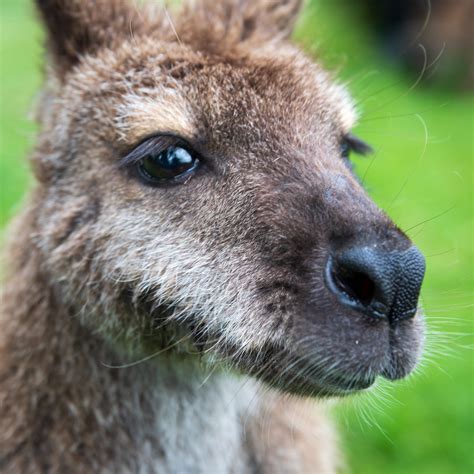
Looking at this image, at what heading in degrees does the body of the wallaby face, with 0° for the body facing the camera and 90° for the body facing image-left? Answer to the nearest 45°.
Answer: approximately 315°
